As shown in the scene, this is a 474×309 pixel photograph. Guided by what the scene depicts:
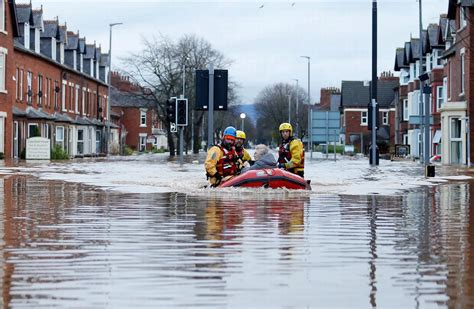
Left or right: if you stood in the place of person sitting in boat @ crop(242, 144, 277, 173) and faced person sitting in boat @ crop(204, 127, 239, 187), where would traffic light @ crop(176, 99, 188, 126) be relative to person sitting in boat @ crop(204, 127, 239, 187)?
right

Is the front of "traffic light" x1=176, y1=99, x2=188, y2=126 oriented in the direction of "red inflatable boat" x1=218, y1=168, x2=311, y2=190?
yes

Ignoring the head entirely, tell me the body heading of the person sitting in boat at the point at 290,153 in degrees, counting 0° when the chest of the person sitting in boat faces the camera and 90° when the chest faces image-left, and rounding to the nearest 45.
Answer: approximately 45°

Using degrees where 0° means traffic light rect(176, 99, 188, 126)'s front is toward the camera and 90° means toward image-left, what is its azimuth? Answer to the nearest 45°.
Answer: approximately 0°

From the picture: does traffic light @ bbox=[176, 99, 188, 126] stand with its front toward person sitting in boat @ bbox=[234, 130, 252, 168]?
yes

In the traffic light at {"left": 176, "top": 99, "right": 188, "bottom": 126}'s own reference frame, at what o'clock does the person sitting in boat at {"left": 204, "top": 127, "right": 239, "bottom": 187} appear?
The person sitting in boat is roughly at 12 o'clock from the traffic light.

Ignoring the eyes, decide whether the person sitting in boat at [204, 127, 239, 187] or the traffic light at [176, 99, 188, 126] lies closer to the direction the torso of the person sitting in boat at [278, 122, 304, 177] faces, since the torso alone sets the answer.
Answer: the person sitting in boat
